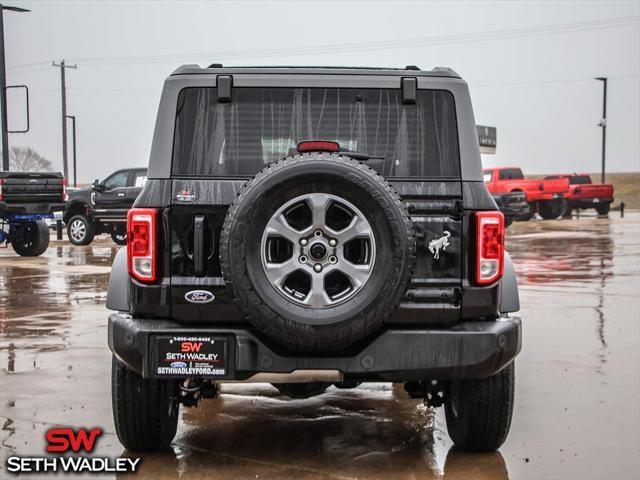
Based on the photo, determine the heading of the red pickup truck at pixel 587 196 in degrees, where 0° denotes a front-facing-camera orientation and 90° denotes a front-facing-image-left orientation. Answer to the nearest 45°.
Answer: approximately 135°

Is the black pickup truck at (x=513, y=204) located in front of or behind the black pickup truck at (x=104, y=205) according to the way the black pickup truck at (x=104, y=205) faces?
behind

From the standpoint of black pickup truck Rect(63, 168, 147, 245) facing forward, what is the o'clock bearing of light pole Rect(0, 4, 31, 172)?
The light pole is roughly at 2 o'clock from the black pickup truck.

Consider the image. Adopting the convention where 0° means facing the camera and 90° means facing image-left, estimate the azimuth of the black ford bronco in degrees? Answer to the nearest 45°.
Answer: approximately 180°

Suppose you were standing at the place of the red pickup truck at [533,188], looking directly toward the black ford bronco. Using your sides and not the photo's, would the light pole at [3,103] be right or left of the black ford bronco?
right

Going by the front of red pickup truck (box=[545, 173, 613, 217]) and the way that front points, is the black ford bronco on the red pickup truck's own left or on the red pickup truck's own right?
on the red pickup truck's own left

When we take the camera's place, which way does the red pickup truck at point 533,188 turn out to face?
facing away from the viewer and to the left of the viewer

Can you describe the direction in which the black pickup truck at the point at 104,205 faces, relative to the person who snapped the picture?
facing to the left of the viewer

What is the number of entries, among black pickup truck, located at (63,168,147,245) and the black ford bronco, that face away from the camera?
1

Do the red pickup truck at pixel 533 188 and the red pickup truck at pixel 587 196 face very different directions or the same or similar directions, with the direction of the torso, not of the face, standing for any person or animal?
same or similar directions

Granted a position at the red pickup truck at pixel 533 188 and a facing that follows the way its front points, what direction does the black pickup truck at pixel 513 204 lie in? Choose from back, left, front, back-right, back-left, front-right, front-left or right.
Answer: back-left

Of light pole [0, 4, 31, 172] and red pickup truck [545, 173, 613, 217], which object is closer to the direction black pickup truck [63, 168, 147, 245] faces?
the light pole

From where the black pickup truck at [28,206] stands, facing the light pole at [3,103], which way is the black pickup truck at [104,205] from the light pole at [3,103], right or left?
right

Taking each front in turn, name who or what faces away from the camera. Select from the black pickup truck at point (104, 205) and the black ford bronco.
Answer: the black ford bronco

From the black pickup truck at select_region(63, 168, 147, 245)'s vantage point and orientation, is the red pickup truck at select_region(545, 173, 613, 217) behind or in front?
behind
